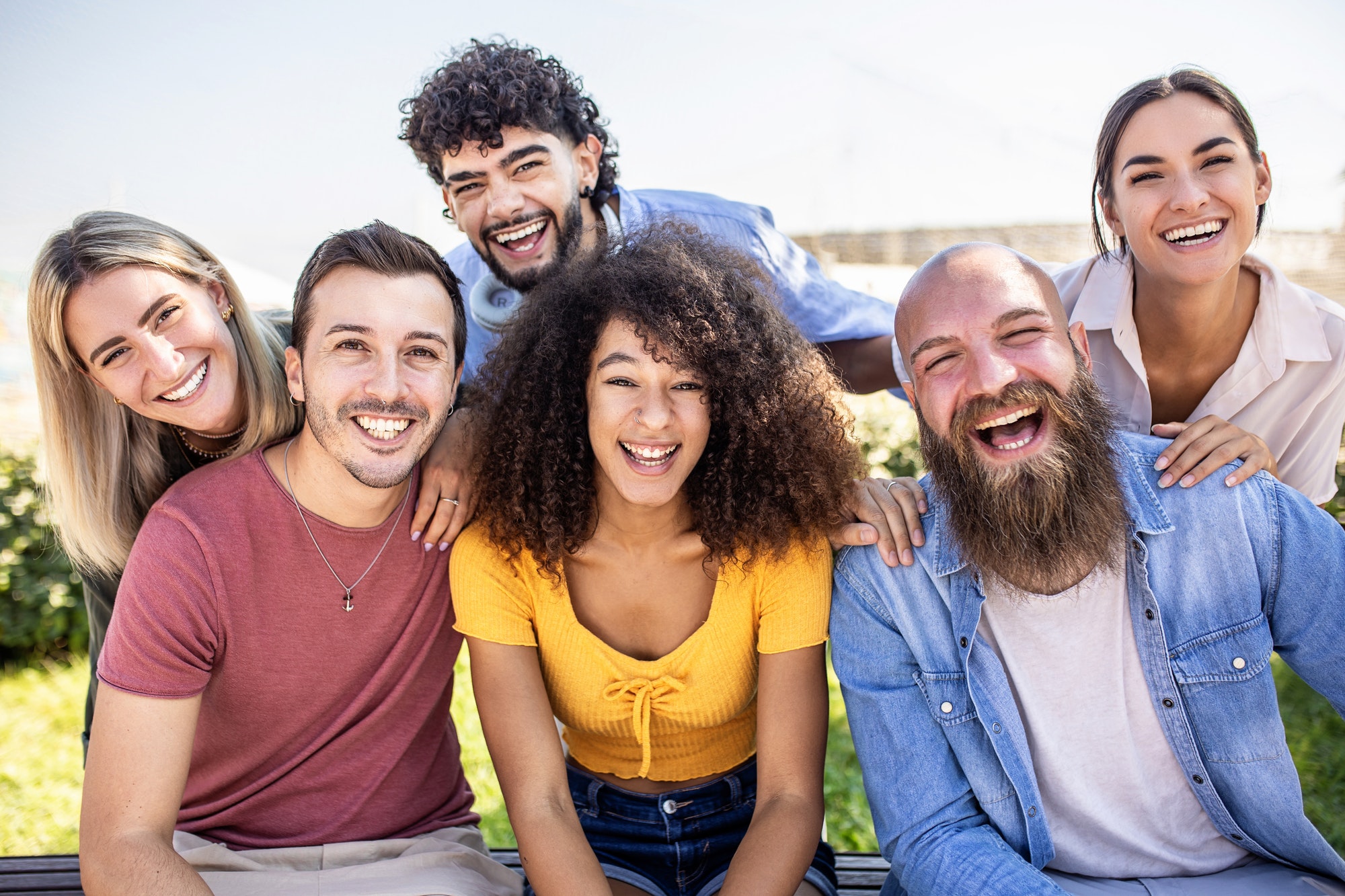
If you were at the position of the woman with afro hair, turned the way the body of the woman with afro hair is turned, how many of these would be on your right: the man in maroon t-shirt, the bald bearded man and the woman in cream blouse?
1

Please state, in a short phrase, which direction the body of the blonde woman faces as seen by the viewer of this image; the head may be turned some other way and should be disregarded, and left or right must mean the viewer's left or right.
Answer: facing the viewer

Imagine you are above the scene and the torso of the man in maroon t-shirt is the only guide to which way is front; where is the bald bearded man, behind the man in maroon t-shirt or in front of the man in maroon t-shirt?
in front

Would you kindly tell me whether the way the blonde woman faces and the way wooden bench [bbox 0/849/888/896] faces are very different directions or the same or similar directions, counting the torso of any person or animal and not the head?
same or similar directions

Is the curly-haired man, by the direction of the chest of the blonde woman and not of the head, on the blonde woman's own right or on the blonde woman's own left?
on the blonde woman's own left

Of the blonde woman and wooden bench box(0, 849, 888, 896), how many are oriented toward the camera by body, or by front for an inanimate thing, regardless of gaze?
2

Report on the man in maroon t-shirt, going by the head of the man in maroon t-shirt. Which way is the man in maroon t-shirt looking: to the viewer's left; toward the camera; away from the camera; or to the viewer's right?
toward the camera

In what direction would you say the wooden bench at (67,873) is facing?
toward the camera

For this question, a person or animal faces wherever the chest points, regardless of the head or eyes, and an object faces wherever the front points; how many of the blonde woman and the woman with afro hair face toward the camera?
2

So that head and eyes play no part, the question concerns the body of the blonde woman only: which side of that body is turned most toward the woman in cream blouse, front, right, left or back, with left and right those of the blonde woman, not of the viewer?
left

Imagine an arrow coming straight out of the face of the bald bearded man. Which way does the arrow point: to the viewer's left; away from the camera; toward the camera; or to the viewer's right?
toward the camera

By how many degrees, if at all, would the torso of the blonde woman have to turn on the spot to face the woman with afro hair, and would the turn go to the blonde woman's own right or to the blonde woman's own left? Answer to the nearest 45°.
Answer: approximately 45° to the blonde woman's own left

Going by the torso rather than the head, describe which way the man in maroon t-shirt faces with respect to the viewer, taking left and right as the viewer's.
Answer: facing the viewer and to the right of the viewer

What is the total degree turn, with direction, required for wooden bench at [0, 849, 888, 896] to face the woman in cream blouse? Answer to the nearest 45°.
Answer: approximately 90° to its left

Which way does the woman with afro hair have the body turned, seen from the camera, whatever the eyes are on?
toward the camera
